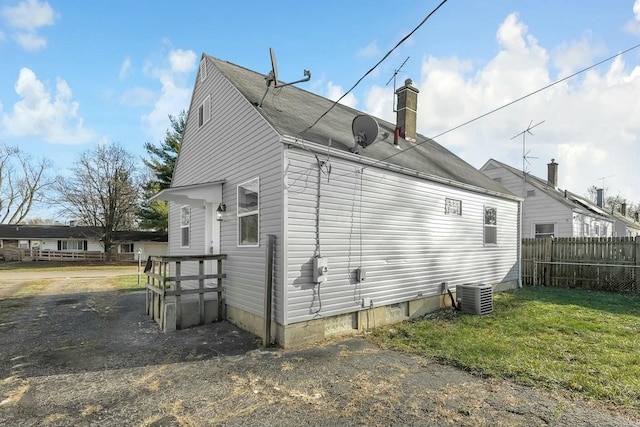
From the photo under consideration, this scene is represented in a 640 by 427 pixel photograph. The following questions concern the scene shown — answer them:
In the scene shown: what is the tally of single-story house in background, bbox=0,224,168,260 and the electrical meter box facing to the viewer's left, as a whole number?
0

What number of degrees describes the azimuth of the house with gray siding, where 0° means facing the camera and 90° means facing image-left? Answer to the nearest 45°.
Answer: approximately 45°

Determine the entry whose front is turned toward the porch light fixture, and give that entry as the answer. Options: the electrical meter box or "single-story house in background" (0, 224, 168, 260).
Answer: the single-story house in background

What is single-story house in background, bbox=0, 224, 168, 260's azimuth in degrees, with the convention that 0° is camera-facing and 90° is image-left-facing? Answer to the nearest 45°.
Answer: approximately 0°

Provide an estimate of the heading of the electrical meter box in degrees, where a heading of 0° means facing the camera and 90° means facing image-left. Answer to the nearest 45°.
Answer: approximately 315°
